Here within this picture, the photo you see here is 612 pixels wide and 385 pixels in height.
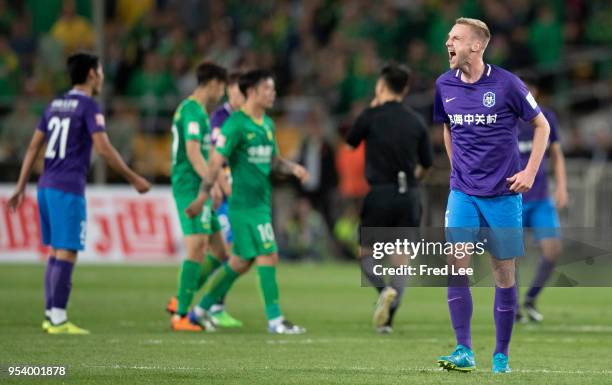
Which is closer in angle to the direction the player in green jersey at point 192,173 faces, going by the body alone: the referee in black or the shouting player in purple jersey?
the referee in black

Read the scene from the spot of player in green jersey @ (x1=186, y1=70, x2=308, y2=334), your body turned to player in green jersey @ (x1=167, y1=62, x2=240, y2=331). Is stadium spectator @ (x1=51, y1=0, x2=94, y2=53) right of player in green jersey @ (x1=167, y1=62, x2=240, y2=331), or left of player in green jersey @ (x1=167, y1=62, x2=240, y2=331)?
right

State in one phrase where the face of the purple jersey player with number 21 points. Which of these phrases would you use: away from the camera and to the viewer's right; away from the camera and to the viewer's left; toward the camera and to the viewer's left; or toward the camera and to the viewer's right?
away from the camera and to the viewer's right

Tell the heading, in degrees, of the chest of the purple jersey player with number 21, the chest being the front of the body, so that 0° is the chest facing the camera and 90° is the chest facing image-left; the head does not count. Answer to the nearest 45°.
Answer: approximately 225°

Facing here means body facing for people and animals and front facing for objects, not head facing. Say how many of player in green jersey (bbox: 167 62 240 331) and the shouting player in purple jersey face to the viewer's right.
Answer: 1

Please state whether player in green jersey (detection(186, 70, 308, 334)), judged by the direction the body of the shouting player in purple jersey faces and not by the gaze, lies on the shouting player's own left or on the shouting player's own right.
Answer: on the shouting player's own right

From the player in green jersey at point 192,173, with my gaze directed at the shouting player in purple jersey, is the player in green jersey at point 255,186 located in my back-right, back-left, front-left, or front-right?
front-left

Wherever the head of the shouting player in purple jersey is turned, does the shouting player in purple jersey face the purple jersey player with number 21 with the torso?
no

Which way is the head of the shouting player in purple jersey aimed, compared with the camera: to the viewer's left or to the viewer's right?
to the viewer's left

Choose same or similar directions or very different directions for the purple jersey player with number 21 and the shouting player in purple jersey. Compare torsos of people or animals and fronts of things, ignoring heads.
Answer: very different directions

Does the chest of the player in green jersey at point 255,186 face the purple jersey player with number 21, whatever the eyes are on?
no

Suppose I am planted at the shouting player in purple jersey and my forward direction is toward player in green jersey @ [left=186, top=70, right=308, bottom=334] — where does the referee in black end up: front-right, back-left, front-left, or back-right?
front-right
